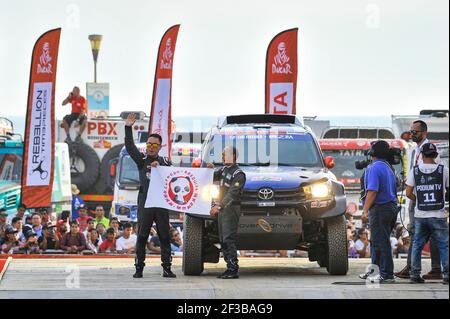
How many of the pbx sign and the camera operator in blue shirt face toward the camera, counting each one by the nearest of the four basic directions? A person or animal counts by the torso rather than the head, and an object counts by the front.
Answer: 1

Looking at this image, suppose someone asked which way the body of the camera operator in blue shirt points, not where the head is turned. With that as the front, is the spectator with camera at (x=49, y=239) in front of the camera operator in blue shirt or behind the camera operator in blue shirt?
in front

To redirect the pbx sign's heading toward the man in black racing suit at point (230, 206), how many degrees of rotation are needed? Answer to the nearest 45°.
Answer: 0° — it already faces them

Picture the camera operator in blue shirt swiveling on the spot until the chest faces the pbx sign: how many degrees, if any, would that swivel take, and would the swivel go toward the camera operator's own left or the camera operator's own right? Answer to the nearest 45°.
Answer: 0° — they already face it

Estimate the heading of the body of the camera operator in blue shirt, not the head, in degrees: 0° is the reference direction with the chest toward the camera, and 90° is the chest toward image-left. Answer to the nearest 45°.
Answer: approximately 135°

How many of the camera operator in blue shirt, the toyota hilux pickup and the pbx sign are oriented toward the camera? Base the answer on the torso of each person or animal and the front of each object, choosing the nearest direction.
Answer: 2

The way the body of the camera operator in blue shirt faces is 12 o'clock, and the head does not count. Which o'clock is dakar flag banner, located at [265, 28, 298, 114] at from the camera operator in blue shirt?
The dakar flag banner is roughly at 1 o'clock from the camera operator in blue shirt.

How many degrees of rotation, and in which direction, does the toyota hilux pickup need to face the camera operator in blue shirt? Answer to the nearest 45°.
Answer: approximately 45° to its left

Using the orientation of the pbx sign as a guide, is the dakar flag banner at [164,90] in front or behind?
in front

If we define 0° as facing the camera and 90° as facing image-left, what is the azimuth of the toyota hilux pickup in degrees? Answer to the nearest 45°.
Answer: approximately 0°

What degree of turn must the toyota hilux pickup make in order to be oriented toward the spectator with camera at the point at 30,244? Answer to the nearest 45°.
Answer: approximately 135° to its right
